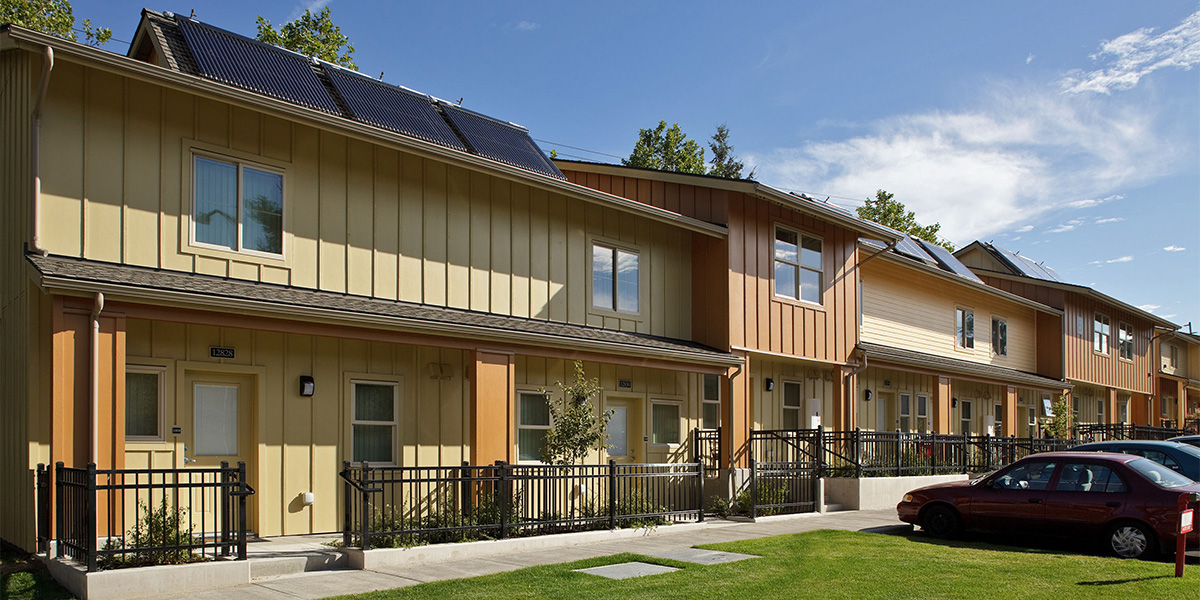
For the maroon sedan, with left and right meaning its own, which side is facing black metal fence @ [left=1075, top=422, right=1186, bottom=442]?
right

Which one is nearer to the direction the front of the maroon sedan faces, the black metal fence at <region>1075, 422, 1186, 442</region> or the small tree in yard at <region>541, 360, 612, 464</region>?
the small tree in yard

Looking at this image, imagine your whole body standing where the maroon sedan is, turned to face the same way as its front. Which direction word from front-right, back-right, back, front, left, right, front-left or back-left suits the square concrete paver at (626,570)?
front-left

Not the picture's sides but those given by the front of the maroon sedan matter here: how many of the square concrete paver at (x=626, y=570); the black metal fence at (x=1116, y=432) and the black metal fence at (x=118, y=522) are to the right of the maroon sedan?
1

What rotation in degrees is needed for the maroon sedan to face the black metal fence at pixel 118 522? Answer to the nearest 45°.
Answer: approximately 45° to its left

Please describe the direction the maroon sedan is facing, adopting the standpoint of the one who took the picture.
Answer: facing to the left of the viewer
